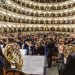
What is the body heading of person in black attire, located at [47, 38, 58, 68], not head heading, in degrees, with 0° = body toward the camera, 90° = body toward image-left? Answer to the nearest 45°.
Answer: approximately 180°

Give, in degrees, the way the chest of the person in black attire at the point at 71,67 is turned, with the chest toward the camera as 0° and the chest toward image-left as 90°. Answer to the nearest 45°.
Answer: approximately 180°

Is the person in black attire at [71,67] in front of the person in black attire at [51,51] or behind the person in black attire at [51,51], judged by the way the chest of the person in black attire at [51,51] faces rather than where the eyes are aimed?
behind

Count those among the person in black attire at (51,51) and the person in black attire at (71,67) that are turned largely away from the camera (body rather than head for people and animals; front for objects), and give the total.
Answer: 2
